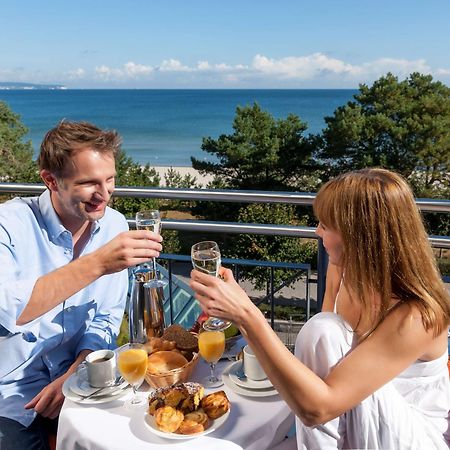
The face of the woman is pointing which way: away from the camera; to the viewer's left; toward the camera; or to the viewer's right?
to the viewer's left

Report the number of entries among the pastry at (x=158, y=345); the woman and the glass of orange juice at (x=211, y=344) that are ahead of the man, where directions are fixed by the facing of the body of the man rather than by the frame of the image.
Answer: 3

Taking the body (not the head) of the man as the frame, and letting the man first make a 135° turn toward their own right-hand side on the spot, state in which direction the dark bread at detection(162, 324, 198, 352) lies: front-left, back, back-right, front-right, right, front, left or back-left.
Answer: back-left

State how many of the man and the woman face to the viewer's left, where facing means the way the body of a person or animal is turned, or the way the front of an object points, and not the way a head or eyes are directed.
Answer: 1

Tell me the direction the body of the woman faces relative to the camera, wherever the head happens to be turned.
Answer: to the viewer's left

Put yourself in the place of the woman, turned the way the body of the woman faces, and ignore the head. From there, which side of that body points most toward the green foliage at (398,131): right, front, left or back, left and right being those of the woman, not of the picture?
right

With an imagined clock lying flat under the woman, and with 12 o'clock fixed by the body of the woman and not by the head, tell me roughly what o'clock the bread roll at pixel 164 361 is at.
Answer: The bread roll is roughly at 12 o'clock from the woman.

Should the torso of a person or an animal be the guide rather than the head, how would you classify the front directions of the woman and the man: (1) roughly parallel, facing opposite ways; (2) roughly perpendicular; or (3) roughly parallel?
roughly parallel, facing opposite ways

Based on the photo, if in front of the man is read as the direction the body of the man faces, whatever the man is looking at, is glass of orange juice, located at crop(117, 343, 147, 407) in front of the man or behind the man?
in front

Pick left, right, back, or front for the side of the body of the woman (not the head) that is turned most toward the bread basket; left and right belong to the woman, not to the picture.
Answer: front

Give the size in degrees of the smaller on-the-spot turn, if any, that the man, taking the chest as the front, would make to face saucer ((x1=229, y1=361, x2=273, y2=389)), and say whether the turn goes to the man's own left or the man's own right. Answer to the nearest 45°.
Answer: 0° — they already face it

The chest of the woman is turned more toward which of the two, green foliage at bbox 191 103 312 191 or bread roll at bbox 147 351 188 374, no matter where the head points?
the bread roll

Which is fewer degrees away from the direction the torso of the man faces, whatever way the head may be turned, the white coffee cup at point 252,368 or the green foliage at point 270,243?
the white coffee cup

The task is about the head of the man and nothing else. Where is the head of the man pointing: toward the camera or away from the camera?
toward the camera

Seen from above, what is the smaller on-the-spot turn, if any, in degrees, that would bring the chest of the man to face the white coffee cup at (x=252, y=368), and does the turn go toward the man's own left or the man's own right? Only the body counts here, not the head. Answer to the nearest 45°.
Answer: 0° — they already face it

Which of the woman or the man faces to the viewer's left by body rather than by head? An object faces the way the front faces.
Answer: the woman

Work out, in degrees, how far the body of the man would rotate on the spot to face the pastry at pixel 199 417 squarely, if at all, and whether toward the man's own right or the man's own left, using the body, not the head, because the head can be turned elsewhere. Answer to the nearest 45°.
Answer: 0° — they already face it

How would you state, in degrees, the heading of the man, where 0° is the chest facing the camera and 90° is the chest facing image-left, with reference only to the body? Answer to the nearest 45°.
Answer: approximately 315°

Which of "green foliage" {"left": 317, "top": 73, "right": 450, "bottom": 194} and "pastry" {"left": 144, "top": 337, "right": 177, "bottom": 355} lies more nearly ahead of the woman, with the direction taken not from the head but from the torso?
the pastry
